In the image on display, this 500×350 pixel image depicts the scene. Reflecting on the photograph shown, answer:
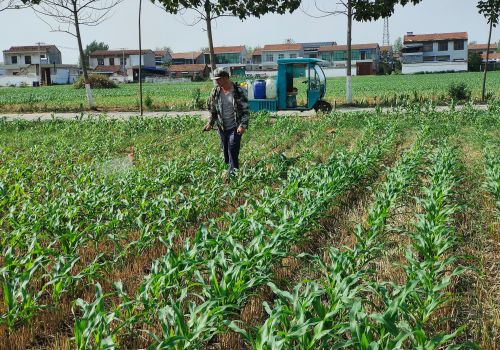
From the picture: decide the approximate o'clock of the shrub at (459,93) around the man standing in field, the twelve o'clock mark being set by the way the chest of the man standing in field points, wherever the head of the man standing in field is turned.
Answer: The shrub is roughly at 7 o'clock from the man standing in field.

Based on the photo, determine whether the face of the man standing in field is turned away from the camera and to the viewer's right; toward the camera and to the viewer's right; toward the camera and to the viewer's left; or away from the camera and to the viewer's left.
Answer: toward the camera and to the viewer's left

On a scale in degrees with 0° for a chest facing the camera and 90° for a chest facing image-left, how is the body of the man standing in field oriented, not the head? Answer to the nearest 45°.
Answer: approximately 0°

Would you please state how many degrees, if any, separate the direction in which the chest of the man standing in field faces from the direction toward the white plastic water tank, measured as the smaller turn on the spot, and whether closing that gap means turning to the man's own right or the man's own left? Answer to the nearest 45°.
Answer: approximately 180°
